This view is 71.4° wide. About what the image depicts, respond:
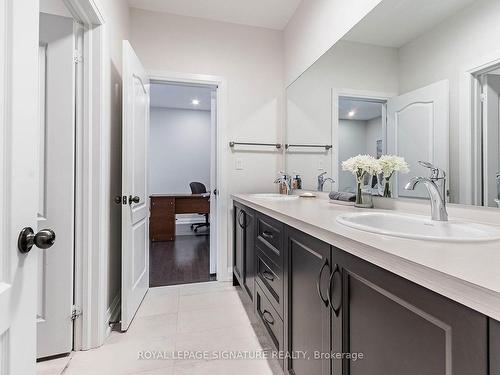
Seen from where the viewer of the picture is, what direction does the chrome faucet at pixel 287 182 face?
facing to the left of the viewer

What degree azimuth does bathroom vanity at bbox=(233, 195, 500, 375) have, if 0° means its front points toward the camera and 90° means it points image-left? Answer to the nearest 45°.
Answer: approximately 45°

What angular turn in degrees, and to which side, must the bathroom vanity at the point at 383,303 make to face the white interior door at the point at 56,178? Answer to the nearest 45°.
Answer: approximately 45° to its right

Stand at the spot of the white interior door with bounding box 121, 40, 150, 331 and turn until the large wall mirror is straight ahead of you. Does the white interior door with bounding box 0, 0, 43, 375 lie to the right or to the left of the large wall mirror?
right

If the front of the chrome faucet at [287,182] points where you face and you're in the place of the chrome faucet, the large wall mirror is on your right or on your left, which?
on your left

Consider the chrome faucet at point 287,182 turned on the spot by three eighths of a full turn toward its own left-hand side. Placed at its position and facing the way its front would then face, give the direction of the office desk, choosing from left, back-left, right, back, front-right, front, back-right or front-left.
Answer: back

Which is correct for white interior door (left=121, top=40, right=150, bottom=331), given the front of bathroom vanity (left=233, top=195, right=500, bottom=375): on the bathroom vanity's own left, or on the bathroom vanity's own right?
on the bathroom vanity's own right

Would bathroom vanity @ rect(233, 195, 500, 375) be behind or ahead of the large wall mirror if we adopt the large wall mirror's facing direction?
ahead

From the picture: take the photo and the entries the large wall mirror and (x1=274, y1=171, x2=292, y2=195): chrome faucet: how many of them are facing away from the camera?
0

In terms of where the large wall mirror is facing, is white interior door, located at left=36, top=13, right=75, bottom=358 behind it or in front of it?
in front

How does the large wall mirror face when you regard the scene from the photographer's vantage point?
facing the viewer and to the left of the viewer

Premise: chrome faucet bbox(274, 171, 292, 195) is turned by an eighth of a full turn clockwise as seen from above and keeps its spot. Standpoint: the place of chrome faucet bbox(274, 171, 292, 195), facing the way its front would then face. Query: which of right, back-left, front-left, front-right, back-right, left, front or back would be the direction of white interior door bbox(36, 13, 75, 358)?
left

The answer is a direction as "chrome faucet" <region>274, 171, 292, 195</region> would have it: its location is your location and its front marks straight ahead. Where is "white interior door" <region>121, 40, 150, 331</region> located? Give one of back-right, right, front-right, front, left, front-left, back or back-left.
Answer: front-left
